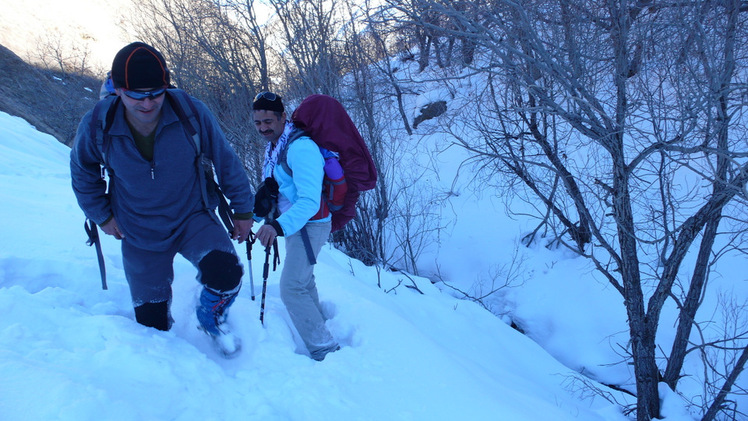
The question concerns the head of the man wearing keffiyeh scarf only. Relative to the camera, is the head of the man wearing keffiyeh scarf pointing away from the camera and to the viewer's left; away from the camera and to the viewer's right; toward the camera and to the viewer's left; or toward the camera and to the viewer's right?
toward the camera and to the viewer's left

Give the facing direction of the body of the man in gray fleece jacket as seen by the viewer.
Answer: toward the camera

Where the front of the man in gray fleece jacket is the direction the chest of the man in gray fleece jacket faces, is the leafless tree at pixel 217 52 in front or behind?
behind
